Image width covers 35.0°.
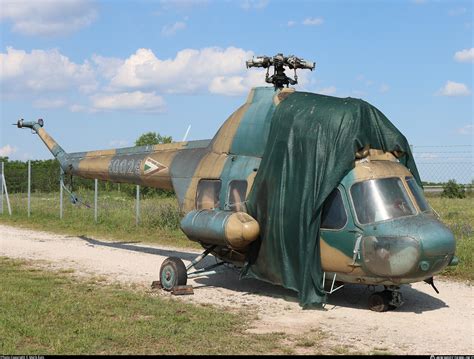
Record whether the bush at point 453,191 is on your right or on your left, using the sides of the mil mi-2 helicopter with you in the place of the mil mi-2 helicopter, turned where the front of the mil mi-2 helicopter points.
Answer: on your left

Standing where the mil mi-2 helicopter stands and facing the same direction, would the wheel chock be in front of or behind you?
behind

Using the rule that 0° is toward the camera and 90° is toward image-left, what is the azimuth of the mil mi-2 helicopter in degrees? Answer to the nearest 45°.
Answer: approximately 315°
